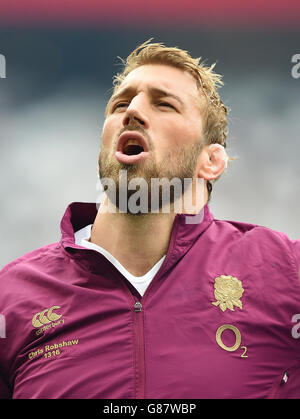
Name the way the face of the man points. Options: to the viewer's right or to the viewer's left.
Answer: to the viewer's left

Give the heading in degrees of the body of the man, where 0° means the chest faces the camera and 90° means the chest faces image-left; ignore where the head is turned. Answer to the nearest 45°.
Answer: approximately 0°
